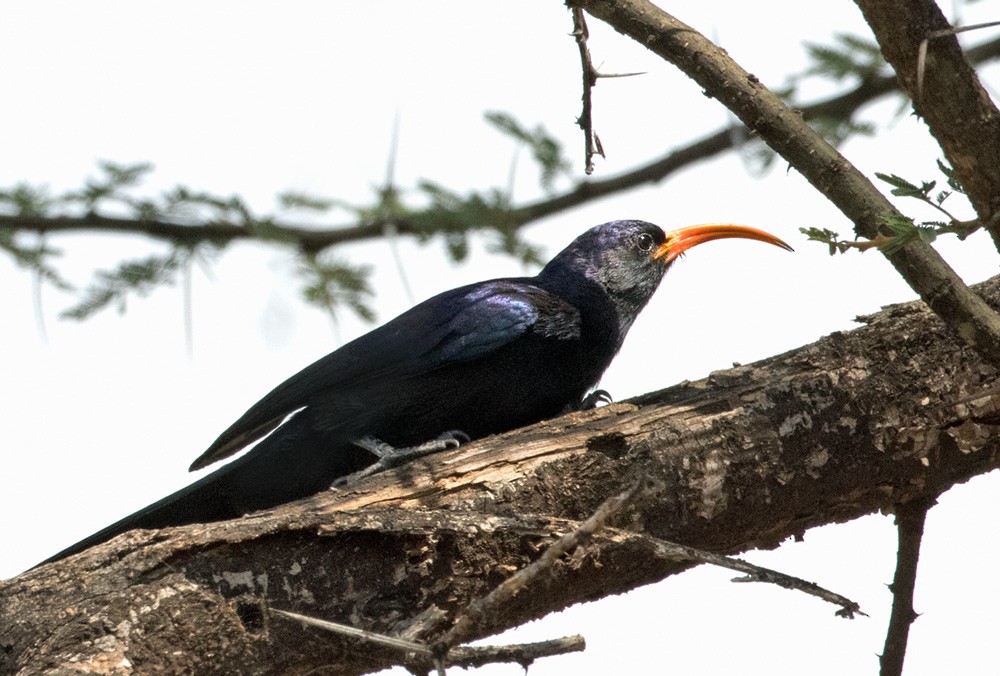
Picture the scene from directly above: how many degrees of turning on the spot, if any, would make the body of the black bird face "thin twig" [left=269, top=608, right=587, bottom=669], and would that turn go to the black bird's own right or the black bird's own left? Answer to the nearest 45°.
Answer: approximately 90° to the black bird's own right

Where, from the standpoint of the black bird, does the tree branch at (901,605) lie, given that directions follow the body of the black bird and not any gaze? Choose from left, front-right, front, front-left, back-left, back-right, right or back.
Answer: front-right

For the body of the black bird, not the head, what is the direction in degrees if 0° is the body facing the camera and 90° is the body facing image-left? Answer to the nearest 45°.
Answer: approximately 270°

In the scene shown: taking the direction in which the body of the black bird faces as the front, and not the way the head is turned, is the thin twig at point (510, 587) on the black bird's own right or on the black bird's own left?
on the black bird's own right
